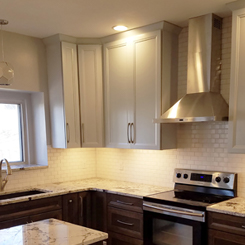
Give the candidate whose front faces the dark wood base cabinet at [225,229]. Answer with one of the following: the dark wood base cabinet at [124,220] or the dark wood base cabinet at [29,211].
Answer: the dark wood base cabinet at [29,211]

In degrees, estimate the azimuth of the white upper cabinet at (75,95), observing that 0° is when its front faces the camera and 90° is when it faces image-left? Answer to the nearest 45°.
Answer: approximately 315°

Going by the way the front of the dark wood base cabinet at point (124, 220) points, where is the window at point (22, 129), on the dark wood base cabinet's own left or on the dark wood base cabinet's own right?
on the dark wood base cabinet's own right

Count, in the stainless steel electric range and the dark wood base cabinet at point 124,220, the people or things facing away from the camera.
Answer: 0

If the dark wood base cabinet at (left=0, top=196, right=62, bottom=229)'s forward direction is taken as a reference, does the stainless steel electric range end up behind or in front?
in front

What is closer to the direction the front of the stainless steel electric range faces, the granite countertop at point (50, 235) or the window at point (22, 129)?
the granite countertop

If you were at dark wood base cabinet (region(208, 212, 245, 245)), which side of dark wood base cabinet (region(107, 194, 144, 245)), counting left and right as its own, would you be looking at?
left

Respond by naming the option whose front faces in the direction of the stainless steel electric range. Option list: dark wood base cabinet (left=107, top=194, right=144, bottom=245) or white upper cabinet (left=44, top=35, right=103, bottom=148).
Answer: the white upper cabinet

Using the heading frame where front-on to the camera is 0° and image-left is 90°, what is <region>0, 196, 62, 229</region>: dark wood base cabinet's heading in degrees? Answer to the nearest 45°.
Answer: approximately 315°

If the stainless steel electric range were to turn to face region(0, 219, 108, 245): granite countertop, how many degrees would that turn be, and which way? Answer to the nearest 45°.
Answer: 0° — it already faces it

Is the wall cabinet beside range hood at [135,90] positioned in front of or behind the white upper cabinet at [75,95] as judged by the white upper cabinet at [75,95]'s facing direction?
in front

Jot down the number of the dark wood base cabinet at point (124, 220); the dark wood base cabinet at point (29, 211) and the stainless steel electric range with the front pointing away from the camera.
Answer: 0

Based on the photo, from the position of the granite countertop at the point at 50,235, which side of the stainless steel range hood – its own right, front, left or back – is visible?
front

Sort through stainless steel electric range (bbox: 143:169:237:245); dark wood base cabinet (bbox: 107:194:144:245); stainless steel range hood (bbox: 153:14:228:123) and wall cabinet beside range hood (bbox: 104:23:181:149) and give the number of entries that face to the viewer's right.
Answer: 0

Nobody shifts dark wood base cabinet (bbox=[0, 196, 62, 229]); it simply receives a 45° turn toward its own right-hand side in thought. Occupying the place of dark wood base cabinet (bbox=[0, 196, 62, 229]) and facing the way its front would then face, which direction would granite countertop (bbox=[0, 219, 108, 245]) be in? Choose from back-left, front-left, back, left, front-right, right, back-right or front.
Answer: front
